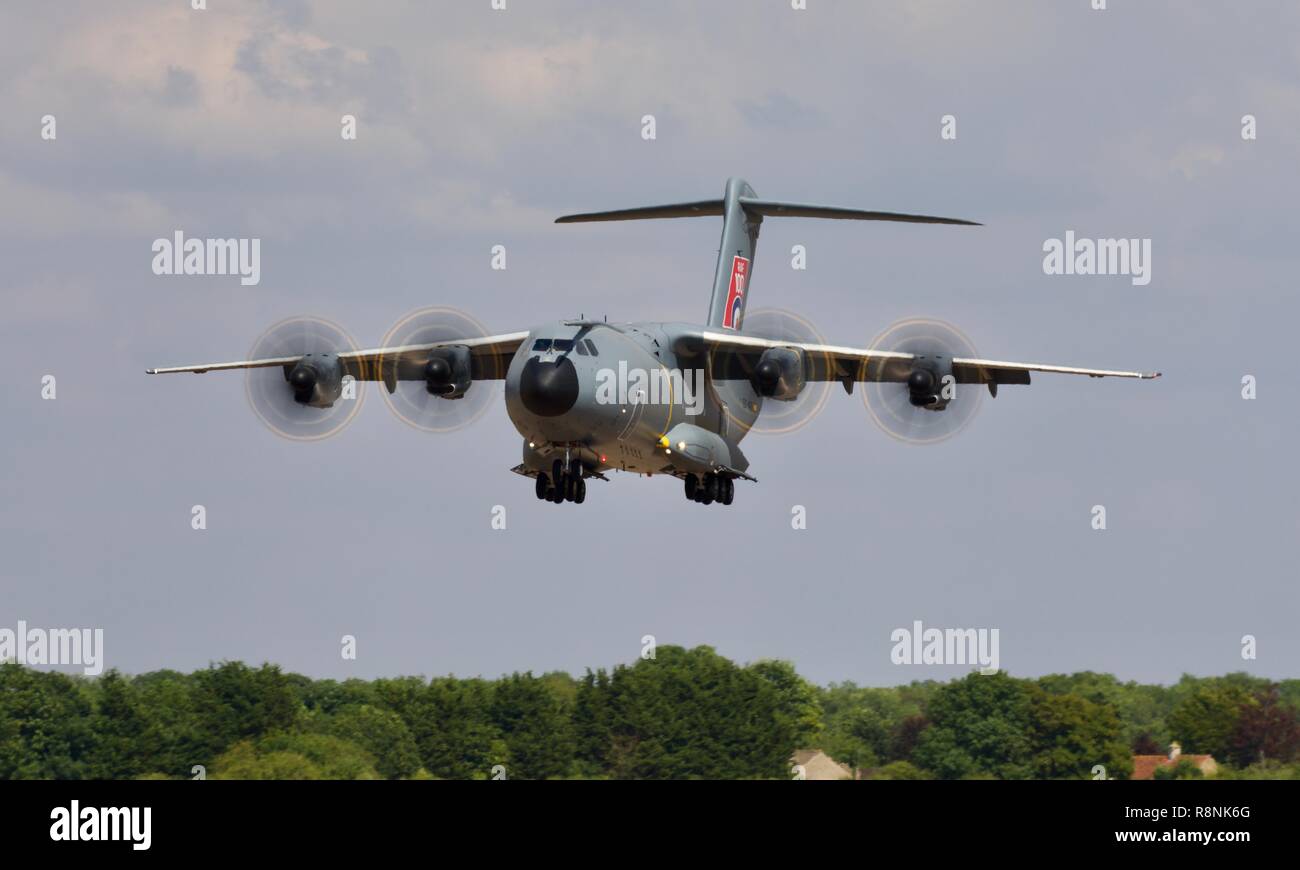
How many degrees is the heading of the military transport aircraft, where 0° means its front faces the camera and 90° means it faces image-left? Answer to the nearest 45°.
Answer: approximately 0°
